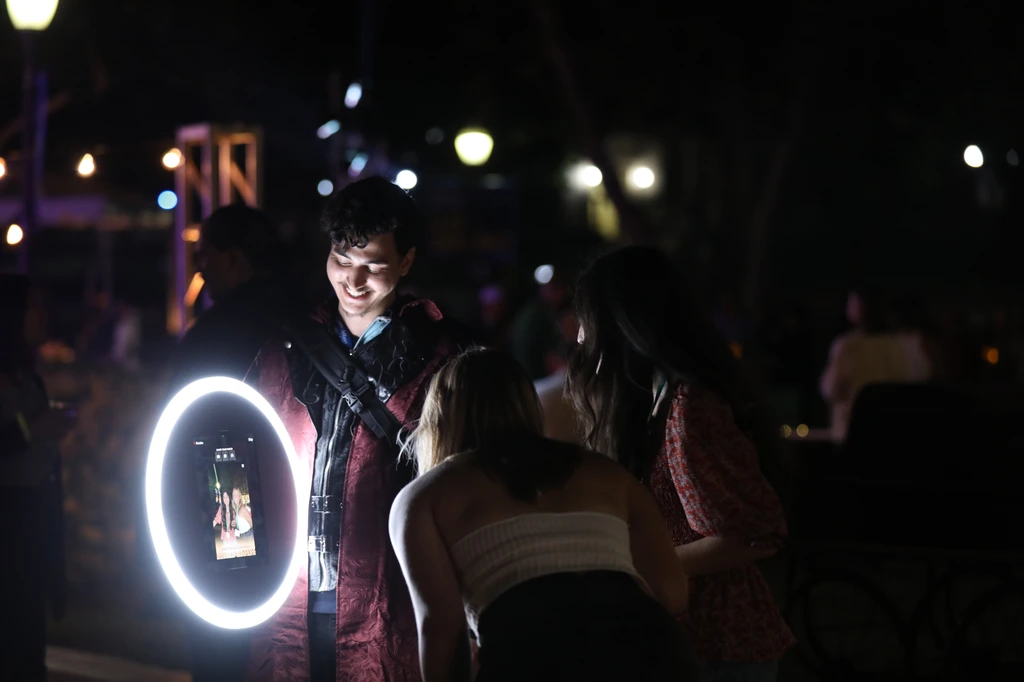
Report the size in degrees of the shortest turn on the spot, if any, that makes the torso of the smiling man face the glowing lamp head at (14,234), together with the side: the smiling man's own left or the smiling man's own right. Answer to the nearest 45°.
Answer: approximately 90° to the smiling man's own right

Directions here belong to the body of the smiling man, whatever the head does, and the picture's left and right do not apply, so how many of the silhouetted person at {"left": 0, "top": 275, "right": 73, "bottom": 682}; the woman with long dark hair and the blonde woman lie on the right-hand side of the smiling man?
1

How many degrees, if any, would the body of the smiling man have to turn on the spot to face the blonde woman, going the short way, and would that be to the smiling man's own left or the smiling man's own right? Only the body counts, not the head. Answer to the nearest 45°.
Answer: approximately 90° to the smiling man's own left

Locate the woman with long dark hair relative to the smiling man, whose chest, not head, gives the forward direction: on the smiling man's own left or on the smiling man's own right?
on the smiling man's own left

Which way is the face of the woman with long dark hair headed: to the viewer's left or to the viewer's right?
to the viewer's left

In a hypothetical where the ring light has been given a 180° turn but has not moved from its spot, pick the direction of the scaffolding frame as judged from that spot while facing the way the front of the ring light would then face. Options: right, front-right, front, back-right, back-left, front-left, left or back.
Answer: front-right
